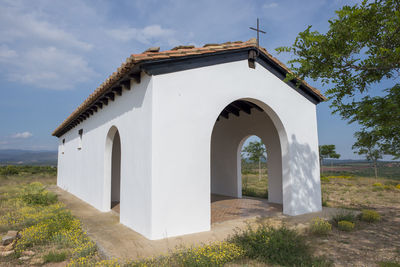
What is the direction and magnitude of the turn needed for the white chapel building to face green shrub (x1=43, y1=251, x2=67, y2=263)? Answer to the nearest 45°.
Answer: approximately 90° to its right

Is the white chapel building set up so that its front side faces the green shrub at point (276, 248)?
yes

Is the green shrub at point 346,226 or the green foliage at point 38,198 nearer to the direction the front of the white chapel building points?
the green shrub

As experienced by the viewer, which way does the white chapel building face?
facing the viewer and to the right of the viewer

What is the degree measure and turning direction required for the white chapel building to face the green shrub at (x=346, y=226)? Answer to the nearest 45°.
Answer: approximately 45° to its left

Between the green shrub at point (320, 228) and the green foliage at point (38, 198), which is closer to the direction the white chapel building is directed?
the green shrub

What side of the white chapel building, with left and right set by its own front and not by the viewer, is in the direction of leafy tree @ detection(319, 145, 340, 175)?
left

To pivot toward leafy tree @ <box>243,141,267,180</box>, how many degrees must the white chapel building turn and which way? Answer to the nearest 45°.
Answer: approximately 135° to its left
